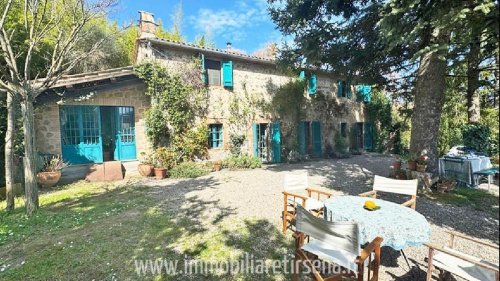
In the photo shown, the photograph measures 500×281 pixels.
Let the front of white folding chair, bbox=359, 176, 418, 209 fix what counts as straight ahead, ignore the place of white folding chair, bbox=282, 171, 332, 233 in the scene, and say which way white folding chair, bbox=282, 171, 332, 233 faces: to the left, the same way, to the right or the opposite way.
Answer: to the left

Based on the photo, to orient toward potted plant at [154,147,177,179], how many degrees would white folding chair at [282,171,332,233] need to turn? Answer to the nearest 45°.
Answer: approximately 180°

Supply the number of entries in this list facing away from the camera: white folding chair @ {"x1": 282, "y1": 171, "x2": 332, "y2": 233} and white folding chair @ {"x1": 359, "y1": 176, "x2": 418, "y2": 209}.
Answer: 0

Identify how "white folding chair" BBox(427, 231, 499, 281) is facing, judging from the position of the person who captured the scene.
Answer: facing away from the viewer and to the left of the viewer

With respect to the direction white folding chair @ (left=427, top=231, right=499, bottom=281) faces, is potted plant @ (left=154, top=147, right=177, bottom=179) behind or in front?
in front

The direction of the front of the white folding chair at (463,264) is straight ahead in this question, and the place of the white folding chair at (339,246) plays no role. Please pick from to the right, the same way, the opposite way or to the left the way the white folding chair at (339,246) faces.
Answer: to the right

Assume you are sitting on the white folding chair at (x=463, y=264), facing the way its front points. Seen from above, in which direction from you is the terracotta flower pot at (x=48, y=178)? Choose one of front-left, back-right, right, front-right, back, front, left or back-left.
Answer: front-left

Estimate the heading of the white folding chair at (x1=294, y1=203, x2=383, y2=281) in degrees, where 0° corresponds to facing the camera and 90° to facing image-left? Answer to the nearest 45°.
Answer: approximately 225°

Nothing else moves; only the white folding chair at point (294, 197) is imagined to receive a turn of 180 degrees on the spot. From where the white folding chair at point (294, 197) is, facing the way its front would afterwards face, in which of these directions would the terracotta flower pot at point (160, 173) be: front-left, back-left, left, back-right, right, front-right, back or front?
front

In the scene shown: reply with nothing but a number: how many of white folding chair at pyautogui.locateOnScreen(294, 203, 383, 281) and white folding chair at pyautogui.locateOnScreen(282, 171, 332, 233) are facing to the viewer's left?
0

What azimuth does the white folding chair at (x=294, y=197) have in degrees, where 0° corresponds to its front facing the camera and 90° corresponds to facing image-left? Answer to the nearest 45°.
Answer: approximately 315°

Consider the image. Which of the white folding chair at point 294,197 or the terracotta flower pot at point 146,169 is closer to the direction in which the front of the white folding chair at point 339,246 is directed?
the white folding chair

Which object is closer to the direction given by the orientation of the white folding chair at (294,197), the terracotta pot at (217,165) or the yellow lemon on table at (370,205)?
the yellow lemon on table

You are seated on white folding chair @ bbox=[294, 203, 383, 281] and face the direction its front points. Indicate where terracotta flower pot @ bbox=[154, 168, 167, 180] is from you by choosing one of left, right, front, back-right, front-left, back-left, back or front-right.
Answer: left

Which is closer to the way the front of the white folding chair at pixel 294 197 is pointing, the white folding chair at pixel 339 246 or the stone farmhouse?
the white folding chair

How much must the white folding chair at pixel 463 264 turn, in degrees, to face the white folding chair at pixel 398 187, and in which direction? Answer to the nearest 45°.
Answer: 0° — it already faces it

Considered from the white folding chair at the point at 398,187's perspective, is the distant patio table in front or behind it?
behind
